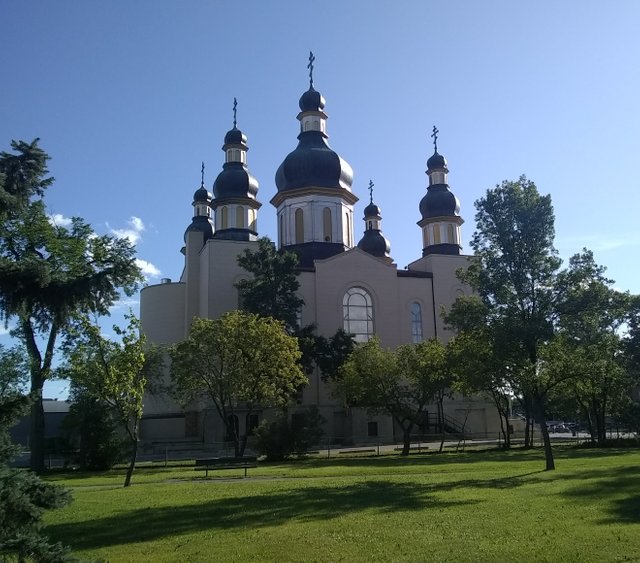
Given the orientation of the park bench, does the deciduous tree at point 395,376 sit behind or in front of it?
behind

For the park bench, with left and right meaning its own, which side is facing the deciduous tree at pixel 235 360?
back

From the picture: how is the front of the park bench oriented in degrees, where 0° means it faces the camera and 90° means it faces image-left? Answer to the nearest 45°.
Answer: approximately 0°

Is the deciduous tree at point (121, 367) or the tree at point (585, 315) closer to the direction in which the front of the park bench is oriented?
the deciduous tree

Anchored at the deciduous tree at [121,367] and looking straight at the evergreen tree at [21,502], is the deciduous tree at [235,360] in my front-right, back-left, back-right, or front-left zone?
back-left

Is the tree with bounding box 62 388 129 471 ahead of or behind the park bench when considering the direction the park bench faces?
behind

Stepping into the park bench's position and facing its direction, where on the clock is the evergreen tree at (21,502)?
The evergreen tree is roughly at 12 o'clock from the park bench.

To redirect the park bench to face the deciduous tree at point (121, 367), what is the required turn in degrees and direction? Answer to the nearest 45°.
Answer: approximately 45° to its right

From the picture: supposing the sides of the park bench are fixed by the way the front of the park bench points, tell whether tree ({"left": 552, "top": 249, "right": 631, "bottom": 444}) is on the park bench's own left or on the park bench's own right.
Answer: on the park bench's own left

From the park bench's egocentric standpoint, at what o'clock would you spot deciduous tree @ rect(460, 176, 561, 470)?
The deciduous tree is roughly at 10 o'clock from the park bench.
